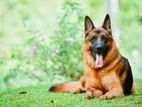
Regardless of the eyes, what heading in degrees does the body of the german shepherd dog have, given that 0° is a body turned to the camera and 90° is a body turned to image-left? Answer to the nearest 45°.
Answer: approximately 0°
